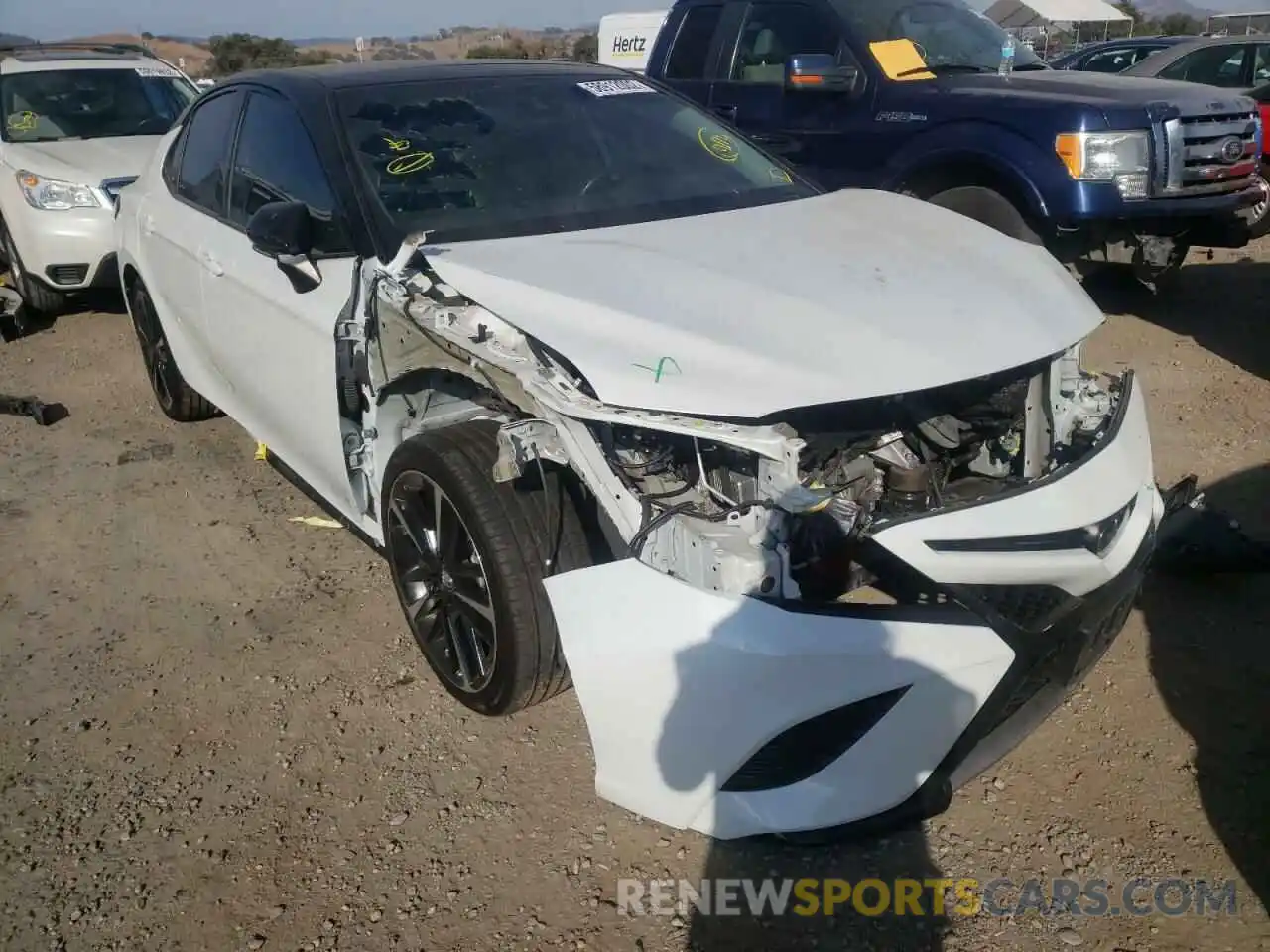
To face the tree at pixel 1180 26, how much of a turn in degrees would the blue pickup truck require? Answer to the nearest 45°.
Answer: approximately 135° to its left

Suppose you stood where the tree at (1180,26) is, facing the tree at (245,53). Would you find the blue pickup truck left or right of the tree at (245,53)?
left

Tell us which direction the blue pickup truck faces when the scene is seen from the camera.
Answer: facing the viewer and to the right of the viewer

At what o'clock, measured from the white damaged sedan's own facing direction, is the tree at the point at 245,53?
The tree is roughly at 7 o'clock from the white damaged sedan.

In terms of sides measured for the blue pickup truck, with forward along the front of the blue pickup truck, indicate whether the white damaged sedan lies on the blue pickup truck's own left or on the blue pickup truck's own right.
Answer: on the blue pickup truck's own right

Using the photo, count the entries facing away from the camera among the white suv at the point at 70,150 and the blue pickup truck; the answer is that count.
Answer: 0

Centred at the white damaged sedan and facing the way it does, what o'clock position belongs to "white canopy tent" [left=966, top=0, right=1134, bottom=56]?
The white canopy tent is roughly at 8 o'clock from the white damaged sedan.

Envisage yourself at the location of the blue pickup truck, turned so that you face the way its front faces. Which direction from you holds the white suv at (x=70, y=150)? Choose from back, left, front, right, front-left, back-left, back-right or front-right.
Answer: back-right

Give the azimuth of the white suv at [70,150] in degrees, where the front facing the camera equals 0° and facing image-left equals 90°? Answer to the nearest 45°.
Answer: approximately 315°

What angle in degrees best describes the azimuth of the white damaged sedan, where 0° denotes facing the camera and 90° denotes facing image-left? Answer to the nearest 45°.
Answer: approximately 315°
